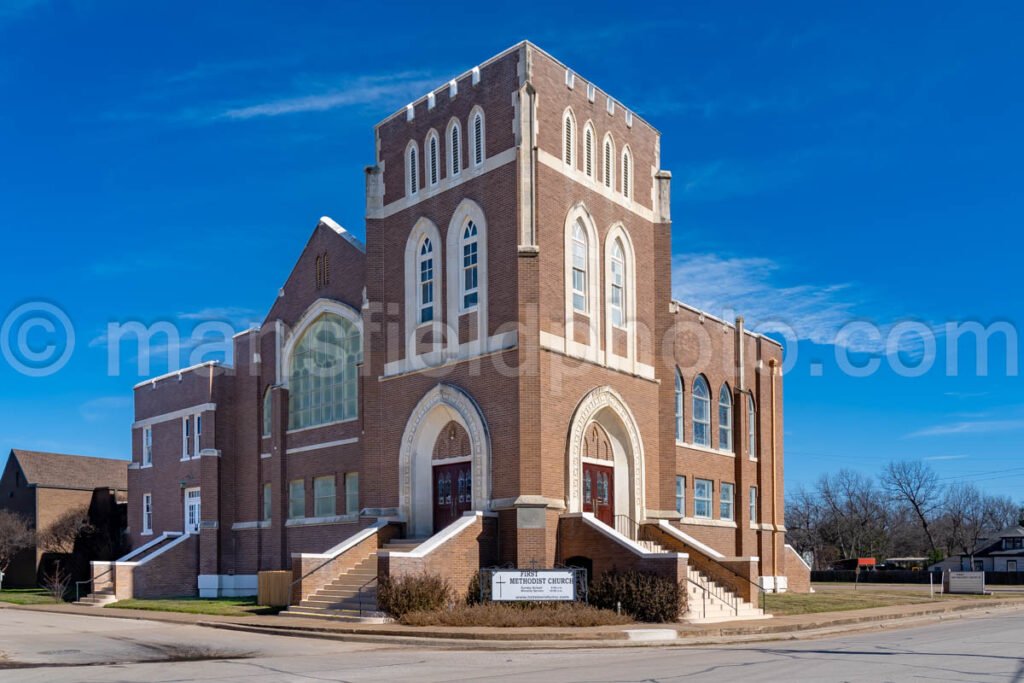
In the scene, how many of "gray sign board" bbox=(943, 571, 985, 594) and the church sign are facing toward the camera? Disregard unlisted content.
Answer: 2

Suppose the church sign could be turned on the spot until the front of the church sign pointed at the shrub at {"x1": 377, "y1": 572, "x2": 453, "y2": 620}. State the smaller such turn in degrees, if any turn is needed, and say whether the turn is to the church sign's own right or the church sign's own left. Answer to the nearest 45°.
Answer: approximately 90° to the church sign's own right

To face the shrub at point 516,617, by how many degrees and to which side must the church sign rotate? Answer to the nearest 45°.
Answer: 0° — it already faces it

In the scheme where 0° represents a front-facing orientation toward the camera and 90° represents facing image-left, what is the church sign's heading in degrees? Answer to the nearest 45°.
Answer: approximately 0°

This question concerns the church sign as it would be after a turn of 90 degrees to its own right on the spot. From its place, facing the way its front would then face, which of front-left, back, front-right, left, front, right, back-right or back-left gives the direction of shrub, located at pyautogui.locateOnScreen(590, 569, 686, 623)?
back
